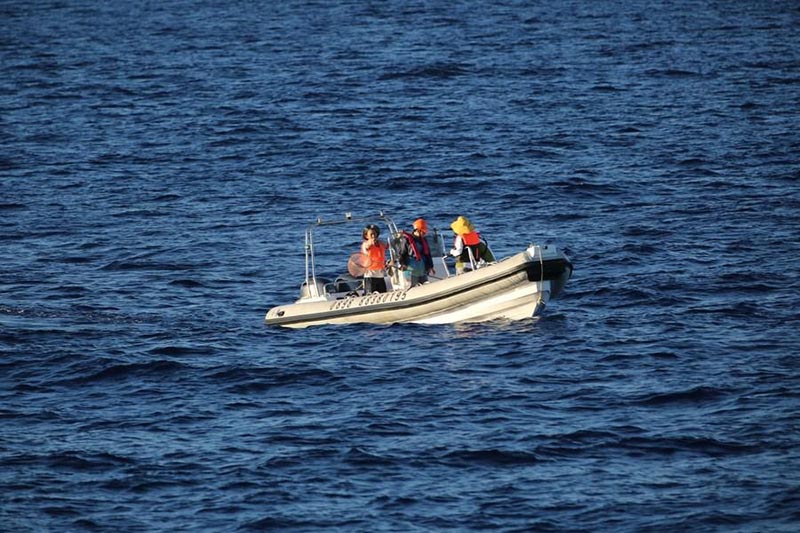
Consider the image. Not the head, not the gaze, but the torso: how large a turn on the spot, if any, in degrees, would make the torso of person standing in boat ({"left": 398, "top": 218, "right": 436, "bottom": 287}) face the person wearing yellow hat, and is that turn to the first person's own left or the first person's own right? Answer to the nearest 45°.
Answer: approximately 45° to the first person's own left

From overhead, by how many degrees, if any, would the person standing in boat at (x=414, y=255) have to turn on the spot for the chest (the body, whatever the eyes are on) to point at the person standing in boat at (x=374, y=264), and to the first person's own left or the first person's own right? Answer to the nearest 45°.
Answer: approximately 135° to the first person's own right

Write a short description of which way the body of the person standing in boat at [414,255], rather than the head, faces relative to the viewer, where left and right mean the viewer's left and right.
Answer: facing the viewer and to the right of the viewer
